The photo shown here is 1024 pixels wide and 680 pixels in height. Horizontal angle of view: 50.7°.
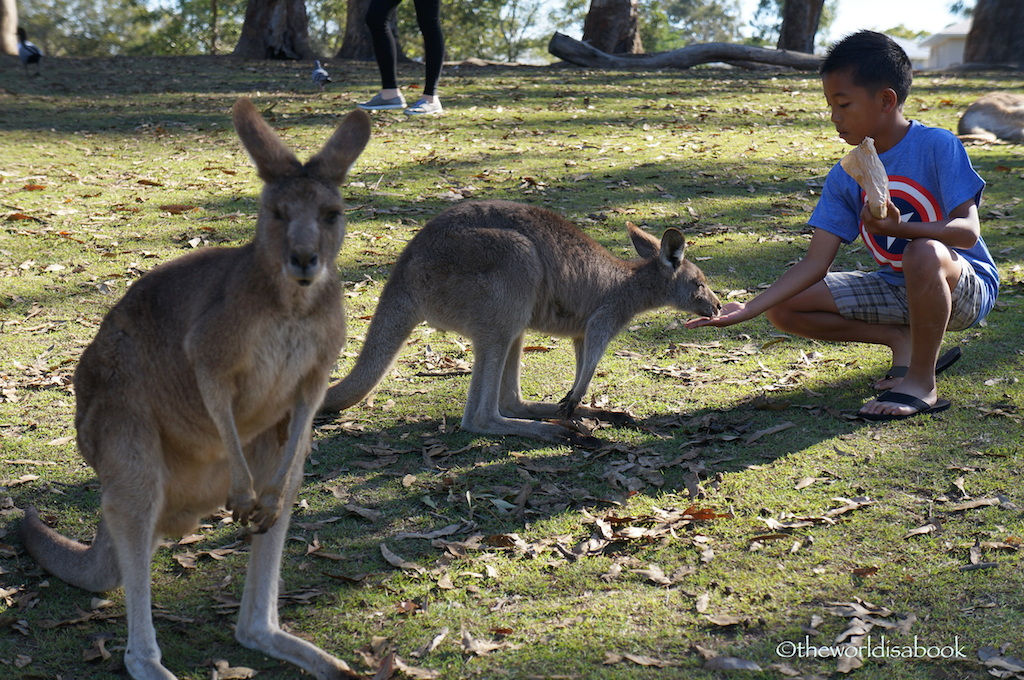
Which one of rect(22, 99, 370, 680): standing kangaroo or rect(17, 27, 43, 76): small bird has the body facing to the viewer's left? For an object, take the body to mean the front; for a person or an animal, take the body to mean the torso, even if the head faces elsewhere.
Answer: the small bird

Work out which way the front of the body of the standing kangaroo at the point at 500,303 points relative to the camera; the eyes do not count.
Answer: to the viewer's right

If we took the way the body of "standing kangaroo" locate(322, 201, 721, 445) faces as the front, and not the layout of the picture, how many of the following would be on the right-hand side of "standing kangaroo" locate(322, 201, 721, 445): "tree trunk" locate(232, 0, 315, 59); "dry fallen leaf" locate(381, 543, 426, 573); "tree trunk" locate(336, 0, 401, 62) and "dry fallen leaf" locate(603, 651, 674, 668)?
2

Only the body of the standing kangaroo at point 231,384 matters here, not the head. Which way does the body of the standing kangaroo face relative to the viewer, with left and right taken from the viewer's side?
facing the viewer and to the right of the viewer

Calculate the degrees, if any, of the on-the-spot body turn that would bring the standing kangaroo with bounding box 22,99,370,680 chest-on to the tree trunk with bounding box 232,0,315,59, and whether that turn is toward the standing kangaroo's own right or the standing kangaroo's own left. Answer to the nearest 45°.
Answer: approximately 135° to the standing kangaroo's own left

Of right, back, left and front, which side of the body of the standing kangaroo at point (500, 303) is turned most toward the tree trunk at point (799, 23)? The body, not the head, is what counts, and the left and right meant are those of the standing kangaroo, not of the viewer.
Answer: left

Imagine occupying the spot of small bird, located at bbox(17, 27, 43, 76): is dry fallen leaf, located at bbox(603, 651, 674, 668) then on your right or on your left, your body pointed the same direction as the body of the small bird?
on your left

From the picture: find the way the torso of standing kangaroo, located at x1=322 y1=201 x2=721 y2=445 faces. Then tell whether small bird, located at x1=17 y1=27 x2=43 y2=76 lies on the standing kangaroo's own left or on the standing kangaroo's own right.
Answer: on the standing kangaroo's own left

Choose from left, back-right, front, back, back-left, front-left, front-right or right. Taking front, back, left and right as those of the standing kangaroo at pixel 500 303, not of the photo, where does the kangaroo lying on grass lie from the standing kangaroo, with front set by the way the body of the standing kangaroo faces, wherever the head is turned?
front-left

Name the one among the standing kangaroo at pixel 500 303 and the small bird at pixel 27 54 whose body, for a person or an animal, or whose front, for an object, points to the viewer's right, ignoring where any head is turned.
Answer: the standing kangaroo

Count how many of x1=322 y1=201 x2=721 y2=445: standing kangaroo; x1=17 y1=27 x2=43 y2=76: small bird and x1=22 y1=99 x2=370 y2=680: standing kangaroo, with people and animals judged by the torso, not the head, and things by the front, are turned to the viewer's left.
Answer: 1

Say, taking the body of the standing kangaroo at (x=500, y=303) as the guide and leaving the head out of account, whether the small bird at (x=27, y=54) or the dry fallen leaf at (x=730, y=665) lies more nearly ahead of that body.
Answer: the dry fallen leaf

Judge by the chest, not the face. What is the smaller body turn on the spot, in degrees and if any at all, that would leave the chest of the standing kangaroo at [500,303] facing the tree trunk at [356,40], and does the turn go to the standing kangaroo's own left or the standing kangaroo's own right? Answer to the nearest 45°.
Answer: approximately 90° to the standing kangaroo's own left

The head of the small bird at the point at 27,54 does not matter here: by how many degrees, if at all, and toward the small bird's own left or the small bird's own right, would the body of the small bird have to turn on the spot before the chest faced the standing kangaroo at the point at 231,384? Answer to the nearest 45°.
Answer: approximately 90° to the small bird's own left

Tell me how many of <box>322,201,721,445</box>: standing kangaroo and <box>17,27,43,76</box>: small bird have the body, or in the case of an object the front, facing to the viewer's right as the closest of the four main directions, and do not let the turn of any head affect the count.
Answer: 1

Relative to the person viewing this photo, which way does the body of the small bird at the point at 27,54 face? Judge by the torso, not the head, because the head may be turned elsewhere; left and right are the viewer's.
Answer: facing to the left of the viewer

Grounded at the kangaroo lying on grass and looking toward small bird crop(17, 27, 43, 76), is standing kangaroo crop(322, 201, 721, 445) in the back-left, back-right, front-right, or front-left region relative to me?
front-left

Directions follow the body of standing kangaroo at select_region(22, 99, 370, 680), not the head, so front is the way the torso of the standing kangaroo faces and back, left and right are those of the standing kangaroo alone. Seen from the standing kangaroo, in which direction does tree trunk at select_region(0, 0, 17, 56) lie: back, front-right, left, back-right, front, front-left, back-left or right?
back-left
